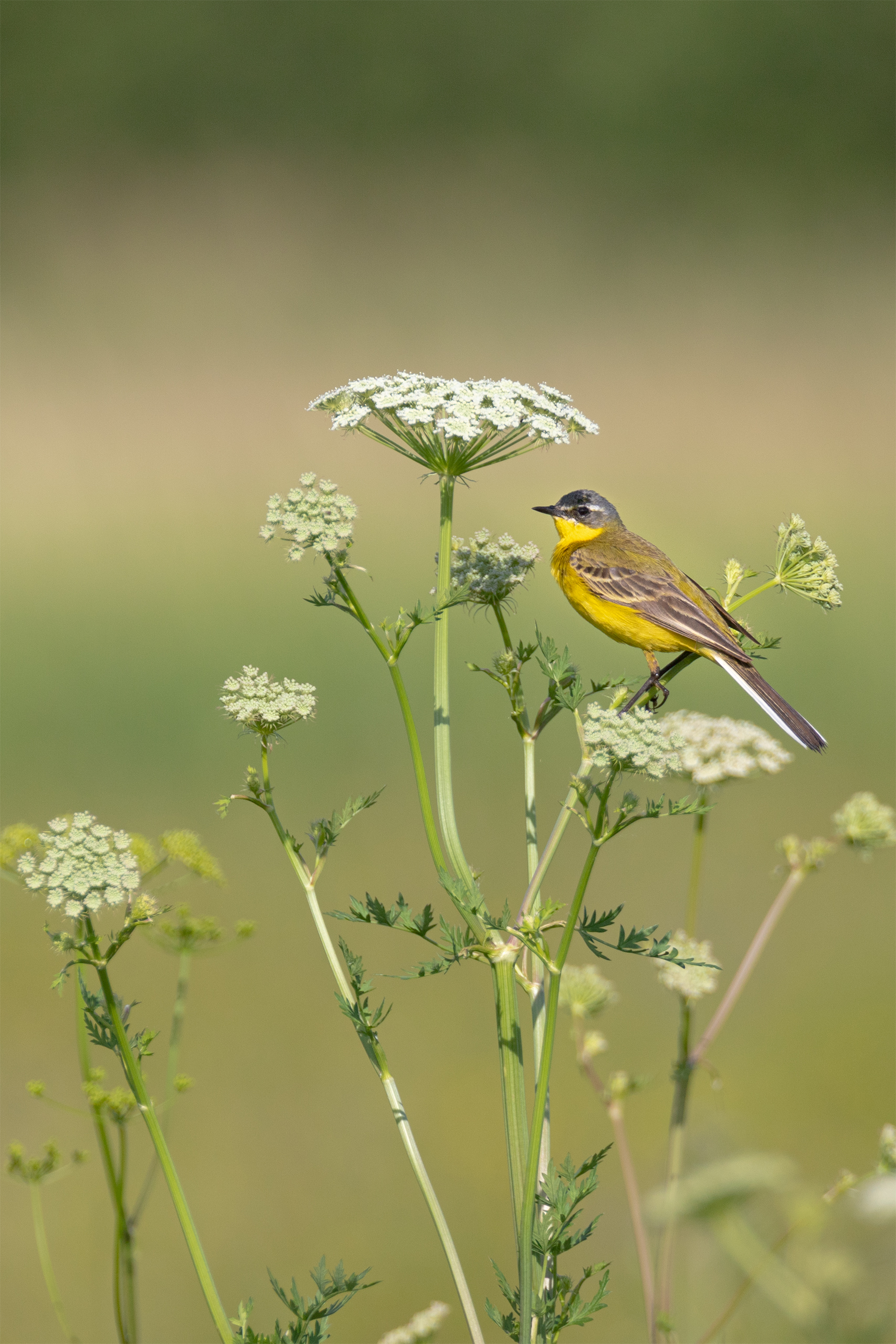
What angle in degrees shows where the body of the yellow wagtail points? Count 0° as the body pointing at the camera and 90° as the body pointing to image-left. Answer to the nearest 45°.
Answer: approximately 90°
